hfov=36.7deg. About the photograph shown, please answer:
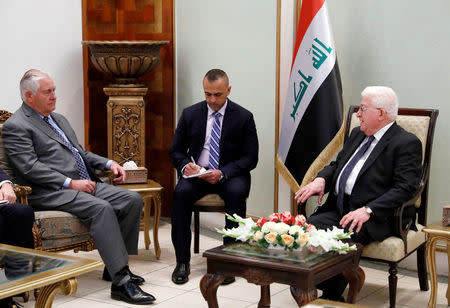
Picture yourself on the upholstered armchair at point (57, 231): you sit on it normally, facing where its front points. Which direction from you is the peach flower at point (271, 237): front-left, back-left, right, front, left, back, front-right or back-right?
front

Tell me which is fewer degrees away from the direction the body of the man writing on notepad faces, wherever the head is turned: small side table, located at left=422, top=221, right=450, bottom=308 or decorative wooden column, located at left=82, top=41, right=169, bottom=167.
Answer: the small side table

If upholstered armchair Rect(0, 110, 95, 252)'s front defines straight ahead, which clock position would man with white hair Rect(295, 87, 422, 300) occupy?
The man with white hair is roughly at 11 o'clock from the upholstered armchair.

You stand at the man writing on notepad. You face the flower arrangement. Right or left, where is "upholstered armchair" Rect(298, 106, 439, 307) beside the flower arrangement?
left

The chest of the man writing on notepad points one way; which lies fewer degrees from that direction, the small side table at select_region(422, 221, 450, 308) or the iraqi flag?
the small side table

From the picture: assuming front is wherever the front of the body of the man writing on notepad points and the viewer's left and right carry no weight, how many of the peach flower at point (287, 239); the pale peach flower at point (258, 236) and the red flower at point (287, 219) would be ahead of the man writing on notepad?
3

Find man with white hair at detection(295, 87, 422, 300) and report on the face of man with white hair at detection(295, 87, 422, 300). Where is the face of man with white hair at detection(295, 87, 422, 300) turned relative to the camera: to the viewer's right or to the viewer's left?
to the viewer's left

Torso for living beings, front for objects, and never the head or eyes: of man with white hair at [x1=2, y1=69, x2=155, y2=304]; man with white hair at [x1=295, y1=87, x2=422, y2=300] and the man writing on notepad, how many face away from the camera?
0

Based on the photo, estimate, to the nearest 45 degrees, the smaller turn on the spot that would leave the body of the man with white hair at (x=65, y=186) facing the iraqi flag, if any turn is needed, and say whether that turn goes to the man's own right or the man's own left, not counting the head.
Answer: approximately 45° to the man's own left

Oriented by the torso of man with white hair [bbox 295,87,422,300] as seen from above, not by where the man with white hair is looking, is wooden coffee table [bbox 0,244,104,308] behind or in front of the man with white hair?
in front

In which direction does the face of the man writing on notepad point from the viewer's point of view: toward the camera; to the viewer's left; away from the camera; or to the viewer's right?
toward the camera

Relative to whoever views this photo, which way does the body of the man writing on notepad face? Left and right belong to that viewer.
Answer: facing the viewer

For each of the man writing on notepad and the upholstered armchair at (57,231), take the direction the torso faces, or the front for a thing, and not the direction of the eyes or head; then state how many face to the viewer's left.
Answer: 0

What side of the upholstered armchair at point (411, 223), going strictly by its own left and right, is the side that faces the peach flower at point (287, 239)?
front

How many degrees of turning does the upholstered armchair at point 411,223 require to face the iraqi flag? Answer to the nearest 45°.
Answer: approximately 90° to its right

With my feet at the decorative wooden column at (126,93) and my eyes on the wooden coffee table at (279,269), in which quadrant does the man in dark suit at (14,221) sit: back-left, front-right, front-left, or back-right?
front-right

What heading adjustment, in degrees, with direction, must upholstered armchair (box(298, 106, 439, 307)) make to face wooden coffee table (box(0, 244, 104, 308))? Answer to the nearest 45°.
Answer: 0° — it already faces it

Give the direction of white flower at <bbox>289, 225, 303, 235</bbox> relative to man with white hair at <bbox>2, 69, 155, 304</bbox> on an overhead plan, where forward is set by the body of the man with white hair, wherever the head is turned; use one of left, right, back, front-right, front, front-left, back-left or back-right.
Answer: front

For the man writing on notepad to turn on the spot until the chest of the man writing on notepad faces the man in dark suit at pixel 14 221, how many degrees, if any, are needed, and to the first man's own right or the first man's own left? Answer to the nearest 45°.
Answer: approximately 45° to the first man's own right

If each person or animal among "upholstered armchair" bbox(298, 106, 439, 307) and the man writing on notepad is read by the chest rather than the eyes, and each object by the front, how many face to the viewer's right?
0

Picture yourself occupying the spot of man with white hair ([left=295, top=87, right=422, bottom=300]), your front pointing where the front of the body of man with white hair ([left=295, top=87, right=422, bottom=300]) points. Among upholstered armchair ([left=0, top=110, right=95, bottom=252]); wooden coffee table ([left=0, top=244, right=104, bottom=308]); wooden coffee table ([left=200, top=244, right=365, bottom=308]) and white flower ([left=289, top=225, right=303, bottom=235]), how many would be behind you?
0

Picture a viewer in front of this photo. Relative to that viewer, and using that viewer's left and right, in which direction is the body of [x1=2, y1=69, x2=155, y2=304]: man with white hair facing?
facing the viewer and to the right of the viewer
